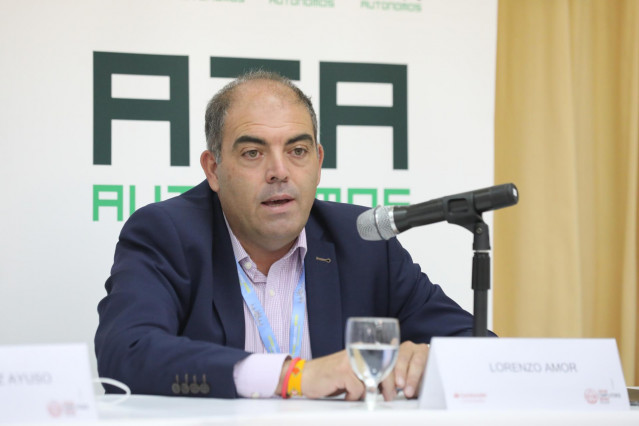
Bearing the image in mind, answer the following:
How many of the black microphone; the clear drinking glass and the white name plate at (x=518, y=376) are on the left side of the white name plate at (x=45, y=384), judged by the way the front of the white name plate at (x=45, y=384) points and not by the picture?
3

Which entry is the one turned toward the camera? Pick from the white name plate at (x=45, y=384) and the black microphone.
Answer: the white name plate

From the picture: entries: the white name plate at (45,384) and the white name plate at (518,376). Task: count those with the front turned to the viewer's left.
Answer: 0

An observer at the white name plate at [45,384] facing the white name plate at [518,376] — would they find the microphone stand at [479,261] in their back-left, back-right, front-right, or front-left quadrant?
front-left

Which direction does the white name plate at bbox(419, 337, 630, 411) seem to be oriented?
toward the camera

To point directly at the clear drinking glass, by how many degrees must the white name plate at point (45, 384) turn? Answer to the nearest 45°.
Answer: approximately 90° to its left

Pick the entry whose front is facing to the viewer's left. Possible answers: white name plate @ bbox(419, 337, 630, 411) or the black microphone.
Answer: the black microphone

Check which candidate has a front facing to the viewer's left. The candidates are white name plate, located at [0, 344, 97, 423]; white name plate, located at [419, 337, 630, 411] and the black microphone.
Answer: the black microphone

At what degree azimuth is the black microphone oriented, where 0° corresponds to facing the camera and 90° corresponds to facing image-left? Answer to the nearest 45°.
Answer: approximately 90°

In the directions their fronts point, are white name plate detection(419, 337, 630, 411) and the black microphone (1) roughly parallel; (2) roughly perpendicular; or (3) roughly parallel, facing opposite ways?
roughly perpendicular

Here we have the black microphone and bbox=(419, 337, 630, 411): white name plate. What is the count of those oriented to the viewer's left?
1

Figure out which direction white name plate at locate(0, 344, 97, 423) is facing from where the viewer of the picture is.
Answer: facing the viewer

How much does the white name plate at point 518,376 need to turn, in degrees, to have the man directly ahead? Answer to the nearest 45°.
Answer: approximately 135° to its right

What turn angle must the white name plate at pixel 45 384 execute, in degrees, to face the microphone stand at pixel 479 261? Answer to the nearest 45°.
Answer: approximately 90° to its left

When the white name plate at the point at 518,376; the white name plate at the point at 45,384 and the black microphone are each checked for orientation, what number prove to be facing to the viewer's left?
1
